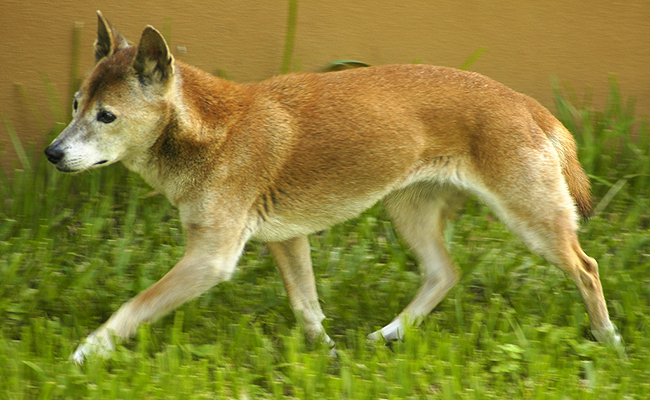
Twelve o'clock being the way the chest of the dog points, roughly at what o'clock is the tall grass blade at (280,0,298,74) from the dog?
The tall grass blade is roughly at 3 o'clock from the dog.

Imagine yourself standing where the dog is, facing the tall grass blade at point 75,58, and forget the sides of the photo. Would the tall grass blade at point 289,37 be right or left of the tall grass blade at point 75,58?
right

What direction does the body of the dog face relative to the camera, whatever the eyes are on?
to the viewer's left

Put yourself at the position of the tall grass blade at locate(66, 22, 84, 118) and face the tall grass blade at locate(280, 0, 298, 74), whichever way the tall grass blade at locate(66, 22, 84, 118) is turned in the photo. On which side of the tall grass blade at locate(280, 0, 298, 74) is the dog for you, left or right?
right

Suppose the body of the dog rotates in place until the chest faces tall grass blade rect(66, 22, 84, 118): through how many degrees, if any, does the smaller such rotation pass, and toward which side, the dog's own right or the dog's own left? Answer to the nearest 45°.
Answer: approximately 45° to the dog's own right
